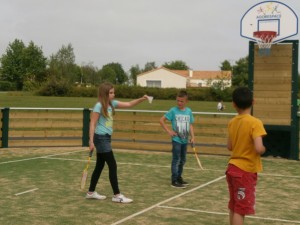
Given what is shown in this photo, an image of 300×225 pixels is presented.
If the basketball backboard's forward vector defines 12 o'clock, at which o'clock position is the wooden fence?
The wooden fence is roughly at 3 o'clock from the basketball backboard.

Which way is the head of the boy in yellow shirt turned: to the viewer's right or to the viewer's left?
to the viewer's left

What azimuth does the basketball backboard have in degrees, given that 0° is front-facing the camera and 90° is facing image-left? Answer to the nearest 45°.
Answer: approximately 0°
